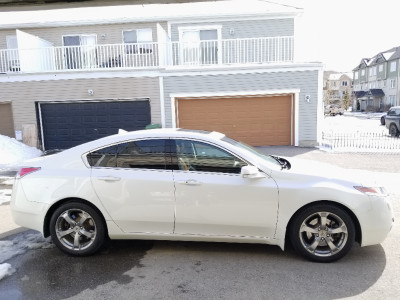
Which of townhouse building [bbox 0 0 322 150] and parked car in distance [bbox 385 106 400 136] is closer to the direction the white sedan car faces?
the parked car in distance

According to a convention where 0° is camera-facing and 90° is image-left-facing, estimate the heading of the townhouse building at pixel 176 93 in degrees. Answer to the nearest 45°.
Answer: approximately 0°

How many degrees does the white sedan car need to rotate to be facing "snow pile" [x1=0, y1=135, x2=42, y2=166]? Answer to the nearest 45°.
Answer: approximately 135° to its left

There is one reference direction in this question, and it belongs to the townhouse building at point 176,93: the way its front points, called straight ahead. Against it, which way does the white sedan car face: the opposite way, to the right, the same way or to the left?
to the left

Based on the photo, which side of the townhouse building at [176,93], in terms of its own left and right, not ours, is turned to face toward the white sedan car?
front

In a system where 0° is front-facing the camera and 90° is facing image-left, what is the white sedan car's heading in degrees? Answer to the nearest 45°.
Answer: approximately 270°

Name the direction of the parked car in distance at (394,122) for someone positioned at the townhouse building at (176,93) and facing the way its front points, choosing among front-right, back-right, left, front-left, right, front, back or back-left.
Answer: left

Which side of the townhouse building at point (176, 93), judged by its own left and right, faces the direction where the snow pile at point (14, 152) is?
right

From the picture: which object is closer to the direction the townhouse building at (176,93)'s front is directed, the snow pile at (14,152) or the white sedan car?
the white sedan car

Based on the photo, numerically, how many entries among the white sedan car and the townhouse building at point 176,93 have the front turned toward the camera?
1

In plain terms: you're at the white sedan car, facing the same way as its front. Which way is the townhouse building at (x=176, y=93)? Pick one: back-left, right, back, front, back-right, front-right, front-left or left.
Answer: left
